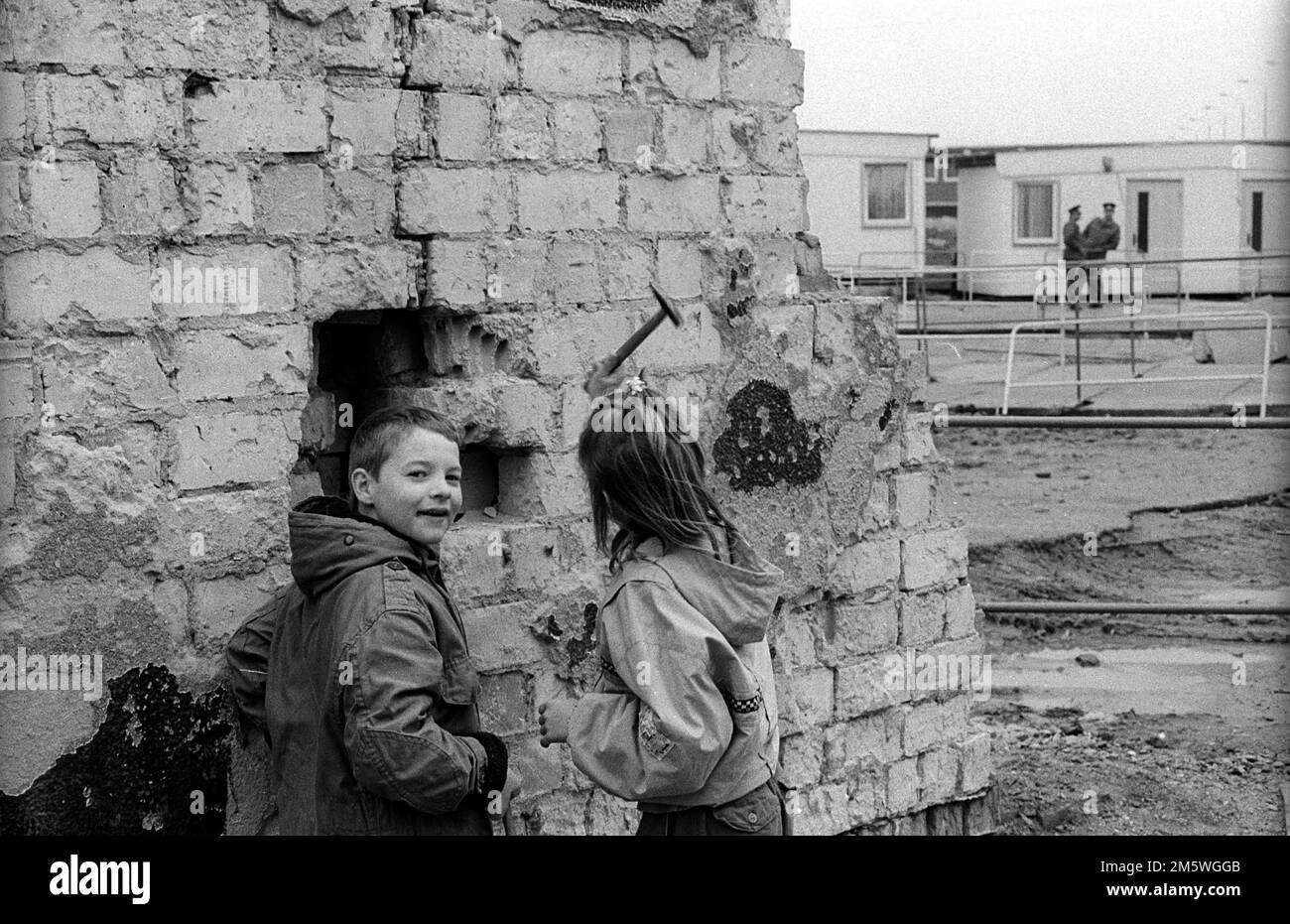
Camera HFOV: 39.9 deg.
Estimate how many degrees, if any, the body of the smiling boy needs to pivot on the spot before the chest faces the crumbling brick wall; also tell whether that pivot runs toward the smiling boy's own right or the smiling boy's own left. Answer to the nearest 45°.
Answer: approximately 45° to the smiling boy's own left

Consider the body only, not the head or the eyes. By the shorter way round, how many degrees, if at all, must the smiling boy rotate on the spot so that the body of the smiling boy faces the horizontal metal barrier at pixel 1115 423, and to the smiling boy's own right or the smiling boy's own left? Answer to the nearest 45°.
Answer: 0° — they already face it

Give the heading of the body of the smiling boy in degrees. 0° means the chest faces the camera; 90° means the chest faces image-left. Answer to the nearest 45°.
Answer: approximately 225°
